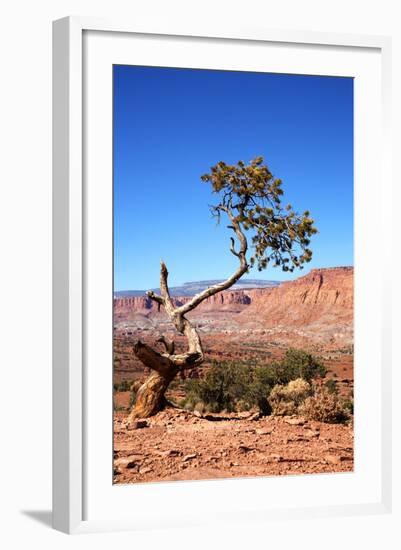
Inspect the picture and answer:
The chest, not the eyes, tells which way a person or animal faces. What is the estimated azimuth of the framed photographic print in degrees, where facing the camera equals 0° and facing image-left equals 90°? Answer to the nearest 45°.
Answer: approximately 315°
